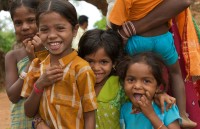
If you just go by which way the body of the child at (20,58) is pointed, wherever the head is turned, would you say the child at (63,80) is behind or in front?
in front

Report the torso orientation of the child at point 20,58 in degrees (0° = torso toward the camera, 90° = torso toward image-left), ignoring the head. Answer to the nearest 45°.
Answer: approximately 315°

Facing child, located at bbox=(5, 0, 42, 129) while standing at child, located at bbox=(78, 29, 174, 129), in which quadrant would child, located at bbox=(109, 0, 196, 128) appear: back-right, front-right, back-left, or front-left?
back-right

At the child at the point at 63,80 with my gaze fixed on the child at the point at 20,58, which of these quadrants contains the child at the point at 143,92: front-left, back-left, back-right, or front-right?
back-right
